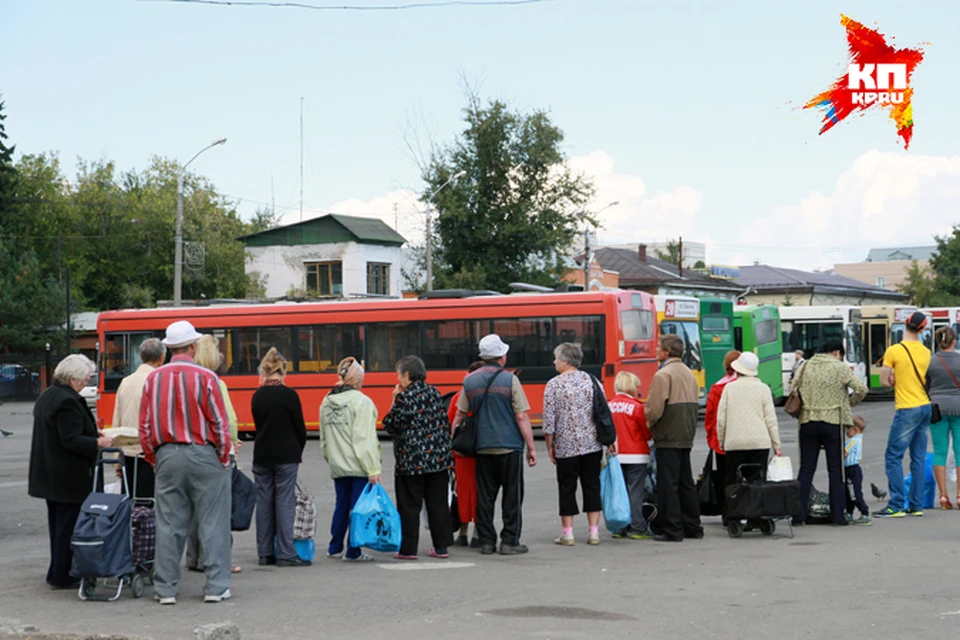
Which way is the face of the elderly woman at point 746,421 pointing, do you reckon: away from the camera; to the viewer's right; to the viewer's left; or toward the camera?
away from the camera

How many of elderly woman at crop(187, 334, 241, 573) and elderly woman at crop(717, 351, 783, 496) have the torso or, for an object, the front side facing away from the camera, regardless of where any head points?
2

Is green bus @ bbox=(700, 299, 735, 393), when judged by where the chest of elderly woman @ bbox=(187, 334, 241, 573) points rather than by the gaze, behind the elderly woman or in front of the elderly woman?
in front

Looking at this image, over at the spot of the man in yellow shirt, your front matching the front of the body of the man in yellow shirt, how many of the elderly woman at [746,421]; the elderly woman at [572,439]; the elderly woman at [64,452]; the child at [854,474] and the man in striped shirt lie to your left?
5

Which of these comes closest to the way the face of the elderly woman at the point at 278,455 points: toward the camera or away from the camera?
away from the camera

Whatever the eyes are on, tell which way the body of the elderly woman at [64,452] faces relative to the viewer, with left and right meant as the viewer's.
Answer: facing away from the viewer and to the right of the viewer

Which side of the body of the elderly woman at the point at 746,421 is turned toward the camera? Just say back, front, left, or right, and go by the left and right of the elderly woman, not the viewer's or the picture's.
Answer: back

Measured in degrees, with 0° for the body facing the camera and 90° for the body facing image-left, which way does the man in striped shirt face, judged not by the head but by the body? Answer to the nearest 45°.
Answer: approximately 180°

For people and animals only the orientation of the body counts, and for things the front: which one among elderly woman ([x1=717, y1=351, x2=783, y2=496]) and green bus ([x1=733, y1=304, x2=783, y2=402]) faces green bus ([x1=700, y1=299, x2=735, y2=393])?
the elderly woman

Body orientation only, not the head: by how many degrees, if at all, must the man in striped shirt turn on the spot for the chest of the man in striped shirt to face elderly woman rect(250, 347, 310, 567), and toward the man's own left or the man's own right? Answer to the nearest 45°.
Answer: approximately 45° to the man's own right
